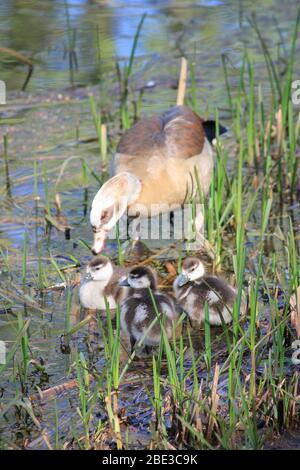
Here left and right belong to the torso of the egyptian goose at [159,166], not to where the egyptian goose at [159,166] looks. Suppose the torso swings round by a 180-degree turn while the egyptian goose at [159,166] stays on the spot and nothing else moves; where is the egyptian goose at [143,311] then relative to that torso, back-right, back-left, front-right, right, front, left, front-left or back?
back-right

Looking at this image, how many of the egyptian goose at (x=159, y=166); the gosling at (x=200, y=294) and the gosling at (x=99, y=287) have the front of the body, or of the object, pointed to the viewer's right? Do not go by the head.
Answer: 0

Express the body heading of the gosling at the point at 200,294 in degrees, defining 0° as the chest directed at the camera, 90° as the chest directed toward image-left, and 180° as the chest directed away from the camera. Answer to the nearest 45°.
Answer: approximately 45°

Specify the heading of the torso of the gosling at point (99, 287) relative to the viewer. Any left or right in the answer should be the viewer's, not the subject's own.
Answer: facing the viewer and to the left of the viewer

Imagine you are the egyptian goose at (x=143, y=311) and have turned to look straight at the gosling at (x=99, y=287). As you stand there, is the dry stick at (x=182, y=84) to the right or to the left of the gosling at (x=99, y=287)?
right

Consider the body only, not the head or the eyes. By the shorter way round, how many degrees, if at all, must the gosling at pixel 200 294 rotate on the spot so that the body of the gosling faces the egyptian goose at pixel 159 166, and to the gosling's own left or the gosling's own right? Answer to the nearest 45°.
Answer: approximately 135° to the gosling's own right

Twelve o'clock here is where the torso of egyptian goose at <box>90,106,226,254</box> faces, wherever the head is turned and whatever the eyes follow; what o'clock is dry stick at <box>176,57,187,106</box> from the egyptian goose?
The dry stick is roughly at 5 o'clock from the egyptian goose.

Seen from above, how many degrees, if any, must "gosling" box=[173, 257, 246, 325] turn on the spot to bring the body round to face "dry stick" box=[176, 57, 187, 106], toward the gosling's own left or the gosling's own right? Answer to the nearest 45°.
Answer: approximately 135° to the gosling's own right

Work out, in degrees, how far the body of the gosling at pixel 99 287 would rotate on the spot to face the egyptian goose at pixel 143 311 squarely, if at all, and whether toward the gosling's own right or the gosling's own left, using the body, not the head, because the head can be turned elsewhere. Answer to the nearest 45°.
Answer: approximately 90° to the gosling's own left

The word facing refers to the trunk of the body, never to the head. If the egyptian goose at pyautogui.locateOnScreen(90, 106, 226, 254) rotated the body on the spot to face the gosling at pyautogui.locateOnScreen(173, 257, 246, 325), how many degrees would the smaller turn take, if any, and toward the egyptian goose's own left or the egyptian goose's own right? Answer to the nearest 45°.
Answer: approximately 45° to the egyptian goose's own left

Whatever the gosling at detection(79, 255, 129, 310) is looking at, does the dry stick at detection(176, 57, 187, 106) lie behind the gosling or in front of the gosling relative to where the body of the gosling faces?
behind
